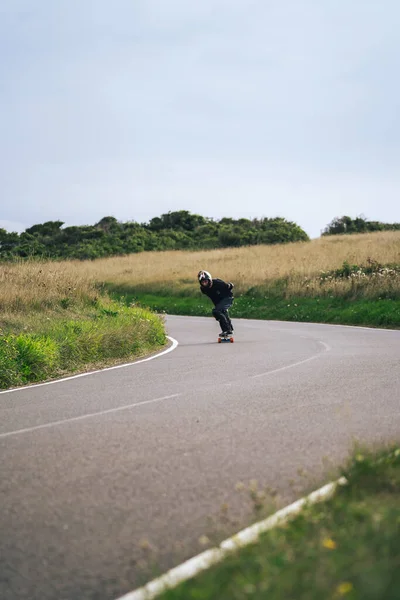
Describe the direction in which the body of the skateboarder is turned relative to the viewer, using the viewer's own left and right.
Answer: facing the viewer and to the left of the viewer

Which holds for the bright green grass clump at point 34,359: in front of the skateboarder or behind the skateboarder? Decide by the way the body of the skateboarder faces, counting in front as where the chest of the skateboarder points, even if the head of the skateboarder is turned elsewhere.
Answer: in front

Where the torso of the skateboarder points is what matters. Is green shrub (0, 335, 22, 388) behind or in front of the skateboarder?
in front
